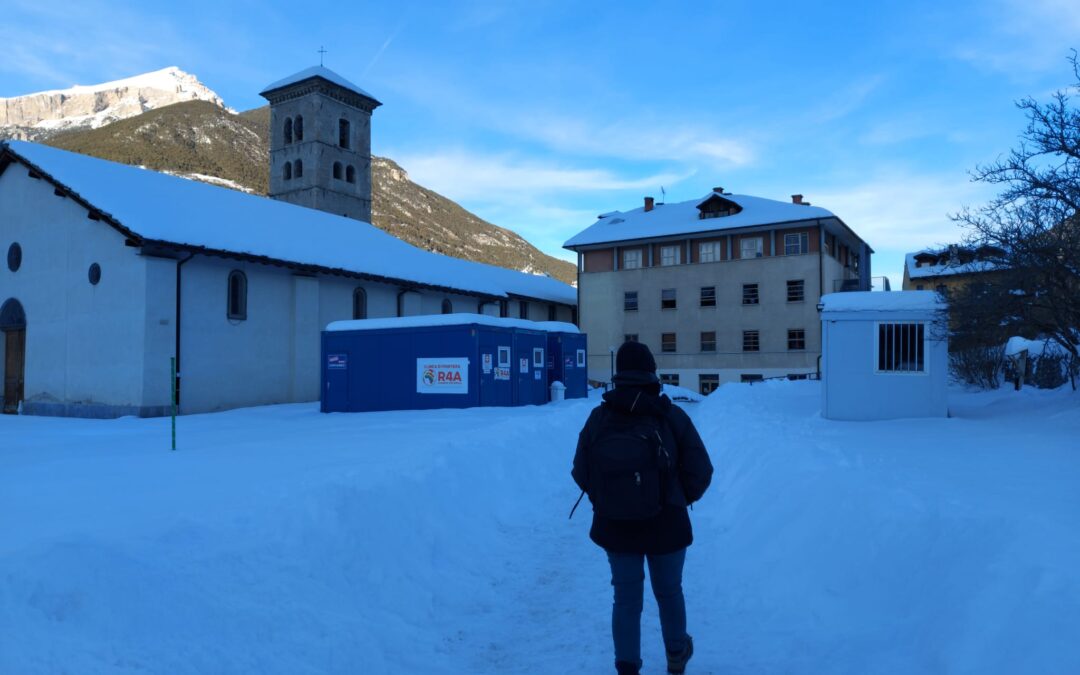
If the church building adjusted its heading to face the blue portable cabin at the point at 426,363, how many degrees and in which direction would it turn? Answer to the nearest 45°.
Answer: approximately 90° to its left

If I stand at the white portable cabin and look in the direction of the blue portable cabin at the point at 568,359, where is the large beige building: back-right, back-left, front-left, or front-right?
front-right

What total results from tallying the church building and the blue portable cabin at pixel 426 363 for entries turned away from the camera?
0

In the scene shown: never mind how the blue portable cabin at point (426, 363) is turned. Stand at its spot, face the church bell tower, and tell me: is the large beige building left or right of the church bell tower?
right

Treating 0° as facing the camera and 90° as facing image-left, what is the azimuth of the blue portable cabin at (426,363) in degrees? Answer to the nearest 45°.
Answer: approximately 315°

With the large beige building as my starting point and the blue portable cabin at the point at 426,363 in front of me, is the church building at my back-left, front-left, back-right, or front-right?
front-right

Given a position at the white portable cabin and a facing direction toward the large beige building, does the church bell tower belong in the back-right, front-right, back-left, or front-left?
front-left

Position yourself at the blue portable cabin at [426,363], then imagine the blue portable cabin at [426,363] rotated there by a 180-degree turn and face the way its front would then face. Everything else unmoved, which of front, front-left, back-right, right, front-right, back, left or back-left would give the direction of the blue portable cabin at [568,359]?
right

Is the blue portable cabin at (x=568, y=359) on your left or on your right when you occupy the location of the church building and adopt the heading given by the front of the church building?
on your left

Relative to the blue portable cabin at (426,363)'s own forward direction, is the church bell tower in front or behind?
behind

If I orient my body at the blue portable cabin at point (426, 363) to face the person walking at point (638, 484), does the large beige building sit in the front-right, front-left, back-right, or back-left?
back-left

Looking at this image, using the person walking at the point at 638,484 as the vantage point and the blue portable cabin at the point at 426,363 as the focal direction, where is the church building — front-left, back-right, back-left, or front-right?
front-left

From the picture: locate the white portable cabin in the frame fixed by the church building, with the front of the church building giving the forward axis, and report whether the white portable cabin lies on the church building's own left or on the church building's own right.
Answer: on the church building's own left
